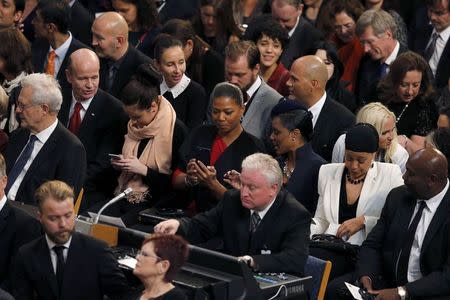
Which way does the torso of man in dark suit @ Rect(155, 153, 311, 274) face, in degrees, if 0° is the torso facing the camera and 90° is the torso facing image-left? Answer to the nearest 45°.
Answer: approximately 45°

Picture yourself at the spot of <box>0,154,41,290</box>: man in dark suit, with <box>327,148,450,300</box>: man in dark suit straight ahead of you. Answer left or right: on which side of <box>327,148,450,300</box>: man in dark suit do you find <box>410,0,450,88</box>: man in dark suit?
left

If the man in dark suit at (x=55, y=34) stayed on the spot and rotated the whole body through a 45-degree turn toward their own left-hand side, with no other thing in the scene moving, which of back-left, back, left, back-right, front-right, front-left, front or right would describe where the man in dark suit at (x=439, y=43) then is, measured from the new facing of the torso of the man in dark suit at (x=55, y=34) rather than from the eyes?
left

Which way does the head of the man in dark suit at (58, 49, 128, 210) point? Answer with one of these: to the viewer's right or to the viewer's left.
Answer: to the viewer's right

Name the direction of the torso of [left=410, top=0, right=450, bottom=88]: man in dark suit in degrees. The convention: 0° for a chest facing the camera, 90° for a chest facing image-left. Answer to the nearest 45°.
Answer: approximately 45°
